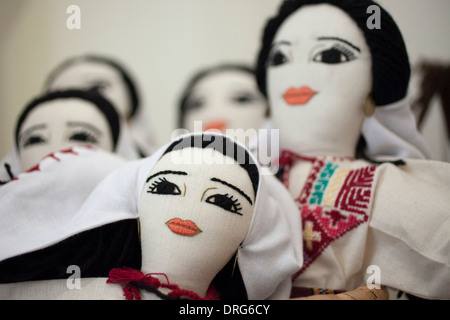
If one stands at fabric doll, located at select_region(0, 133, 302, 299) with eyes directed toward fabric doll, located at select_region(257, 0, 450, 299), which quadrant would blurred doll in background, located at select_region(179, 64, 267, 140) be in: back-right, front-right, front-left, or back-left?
front-left

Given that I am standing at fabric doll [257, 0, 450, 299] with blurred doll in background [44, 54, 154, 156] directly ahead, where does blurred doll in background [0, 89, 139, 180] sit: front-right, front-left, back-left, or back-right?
front-left

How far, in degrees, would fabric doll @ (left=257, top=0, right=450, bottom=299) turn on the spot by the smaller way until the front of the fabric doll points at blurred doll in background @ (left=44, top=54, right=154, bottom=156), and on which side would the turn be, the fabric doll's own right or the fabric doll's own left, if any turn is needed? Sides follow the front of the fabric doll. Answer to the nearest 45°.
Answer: approximately 90° to the fabric doll's own right

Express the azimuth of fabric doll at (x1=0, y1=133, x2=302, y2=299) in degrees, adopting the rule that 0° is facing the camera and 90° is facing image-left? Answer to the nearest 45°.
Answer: approximately 0°

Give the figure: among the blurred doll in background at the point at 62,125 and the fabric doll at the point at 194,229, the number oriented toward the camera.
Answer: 2

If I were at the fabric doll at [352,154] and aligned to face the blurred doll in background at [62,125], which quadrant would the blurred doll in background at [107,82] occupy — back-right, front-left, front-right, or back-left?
front-right

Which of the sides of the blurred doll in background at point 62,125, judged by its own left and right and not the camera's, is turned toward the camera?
front
